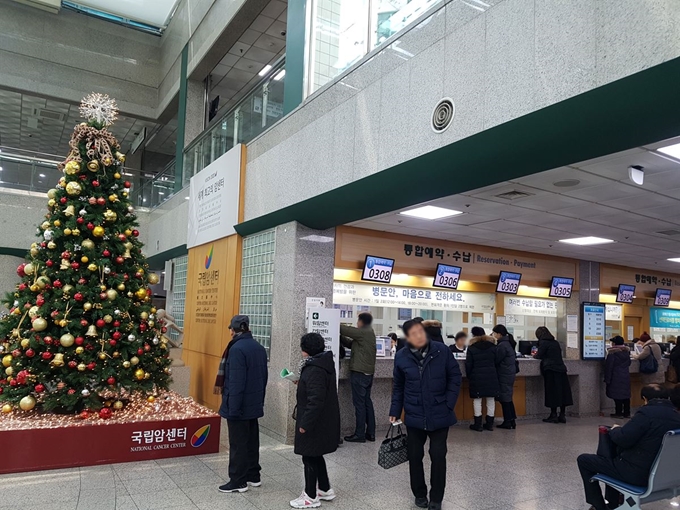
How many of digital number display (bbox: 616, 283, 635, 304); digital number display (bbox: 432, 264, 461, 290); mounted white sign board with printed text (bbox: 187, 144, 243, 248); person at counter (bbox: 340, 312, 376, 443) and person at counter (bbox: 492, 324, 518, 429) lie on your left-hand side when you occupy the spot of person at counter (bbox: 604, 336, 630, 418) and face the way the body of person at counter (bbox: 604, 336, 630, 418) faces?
4

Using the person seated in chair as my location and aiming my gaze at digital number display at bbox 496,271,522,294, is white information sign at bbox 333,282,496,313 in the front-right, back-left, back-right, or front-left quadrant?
front-left

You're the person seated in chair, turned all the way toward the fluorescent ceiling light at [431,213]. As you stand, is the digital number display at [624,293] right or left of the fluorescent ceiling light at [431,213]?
right

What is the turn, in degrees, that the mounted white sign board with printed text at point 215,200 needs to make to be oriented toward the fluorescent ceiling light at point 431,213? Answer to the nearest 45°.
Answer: approximately 90° to its left

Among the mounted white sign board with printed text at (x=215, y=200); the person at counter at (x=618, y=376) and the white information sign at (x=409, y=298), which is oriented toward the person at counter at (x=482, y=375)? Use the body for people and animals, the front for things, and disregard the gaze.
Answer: the white information sign

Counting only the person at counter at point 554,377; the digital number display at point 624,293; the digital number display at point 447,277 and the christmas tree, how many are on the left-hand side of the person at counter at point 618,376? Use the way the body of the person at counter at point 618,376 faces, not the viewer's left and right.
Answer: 3

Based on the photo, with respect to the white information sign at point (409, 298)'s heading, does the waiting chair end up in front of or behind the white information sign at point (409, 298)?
in front

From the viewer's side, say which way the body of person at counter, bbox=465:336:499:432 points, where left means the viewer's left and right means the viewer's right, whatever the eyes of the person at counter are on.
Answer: facing away from the viewer

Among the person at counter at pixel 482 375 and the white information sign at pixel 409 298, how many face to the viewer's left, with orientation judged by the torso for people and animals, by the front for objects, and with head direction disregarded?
0
